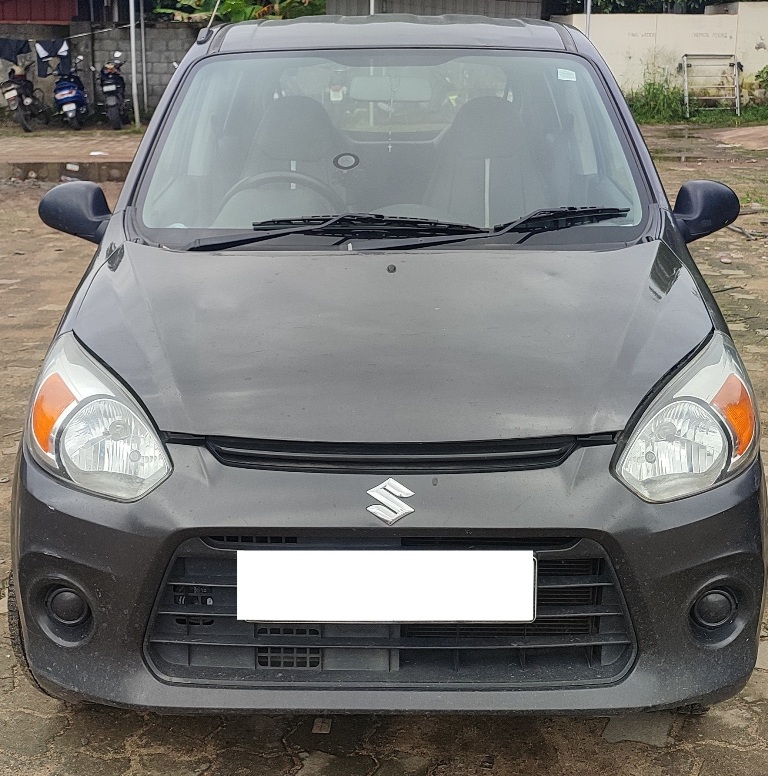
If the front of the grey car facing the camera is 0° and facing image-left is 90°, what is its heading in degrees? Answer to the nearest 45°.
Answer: approximately 0°

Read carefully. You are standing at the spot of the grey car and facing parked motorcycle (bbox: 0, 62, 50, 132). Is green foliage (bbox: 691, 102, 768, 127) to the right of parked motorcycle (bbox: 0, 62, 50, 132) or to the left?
right

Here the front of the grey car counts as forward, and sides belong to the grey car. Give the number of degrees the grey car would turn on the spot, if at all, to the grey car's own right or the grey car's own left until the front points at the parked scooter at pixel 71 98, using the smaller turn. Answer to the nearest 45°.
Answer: approximately 180°

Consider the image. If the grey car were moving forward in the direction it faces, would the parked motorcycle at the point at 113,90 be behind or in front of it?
behind

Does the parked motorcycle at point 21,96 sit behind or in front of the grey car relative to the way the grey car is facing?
behind

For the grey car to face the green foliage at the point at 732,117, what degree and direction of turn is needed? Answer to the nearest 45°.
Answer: approximately 180°
